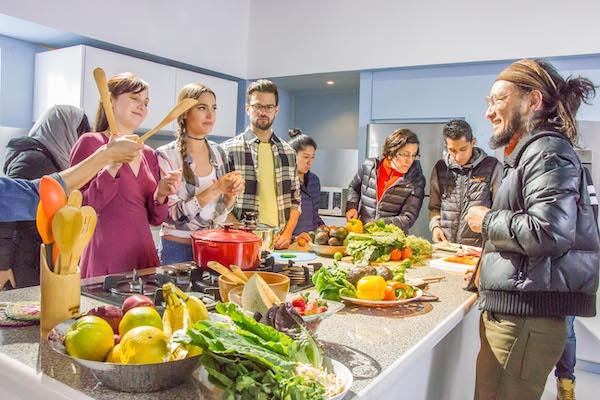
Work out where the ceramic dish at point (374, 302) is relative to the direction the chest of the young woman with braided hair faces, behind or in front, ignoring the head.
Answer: in front

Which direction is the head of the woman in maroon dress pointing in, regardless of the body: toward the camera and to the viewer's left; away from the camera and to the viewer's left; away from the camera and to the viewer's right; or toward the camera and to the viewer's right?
toward the camera and to the viewer's right

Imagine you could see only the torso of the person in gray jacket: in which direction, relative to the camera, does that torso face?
toward the camera

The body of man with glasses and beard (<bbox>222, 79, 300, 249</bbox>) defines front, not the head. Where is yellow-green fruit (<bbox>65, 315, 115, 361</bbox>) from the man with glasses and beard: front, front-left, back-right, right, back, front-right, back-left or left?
front

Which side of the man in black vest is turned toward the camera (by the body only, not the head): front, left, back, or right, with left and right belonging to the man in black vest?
front

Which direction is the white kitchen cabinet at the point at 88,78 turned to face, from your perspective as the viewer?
facing the viewer and to the right of the viewer

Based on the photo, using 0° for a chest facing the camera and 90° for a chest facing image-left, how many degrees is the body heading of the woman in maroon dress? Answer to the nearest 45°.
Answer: approximately 315°

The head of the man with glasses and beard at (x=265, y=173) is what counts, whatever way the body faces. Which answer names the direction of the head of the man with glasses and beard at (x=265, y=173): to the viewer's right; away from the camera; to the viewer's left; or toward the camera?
toward the camera

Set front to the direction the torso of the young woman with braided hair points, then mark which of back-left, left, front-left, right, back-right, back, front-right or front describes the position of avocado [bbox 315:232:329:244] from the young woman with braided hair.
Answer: front-left

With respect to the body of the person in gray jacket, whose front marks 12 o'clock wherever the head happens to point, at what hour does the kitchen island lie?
The kitchen island is roughly at 12 o'clock from the person in gray jacket.

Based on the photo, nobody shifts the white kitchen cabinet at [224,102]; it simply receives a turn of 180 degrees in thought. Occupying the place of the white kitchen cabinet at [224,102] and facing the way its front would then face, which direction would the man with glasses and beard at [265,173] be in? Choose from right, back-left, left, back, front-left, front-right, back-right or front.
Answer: back-left

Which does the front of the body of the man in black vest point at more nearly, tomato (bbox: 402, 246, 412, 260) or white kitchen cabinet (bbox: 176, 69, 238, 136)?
the tomato

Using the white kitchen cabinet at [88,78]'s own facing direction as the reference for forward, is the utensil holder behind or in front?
in front

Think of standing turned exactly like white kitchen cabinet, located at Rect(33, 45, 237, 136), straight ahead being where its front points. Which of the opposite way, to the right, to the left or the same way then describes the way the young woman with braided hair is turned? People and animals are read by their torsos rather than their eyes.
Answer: the same way

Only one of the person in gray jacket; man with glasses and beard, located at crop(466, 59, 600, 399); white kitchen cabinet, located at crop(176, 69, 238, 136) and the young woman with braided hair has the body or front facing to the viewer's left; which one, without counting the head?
the man with glasses and beard

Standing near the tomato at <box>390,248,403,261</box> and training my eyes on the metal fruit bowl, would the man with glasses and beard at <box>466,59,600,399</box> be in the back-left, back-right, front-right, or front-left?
front-left

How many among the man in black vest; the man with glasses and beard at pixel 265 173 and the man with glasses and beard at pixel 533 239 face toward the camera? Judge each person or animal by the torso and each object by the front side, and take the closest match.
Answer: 2

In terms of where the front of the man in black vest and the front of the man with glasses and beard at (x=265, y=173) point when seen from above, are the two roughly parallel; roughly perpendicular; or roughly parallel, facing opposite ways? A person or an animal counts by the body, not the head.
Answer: roughly parallel

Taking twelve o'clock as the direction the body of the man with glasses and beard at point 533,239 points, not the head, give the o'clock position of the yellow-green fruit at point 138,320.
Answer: The yellow-green fruit is roughly at 10 o'clock from the man with glasses and beard.
